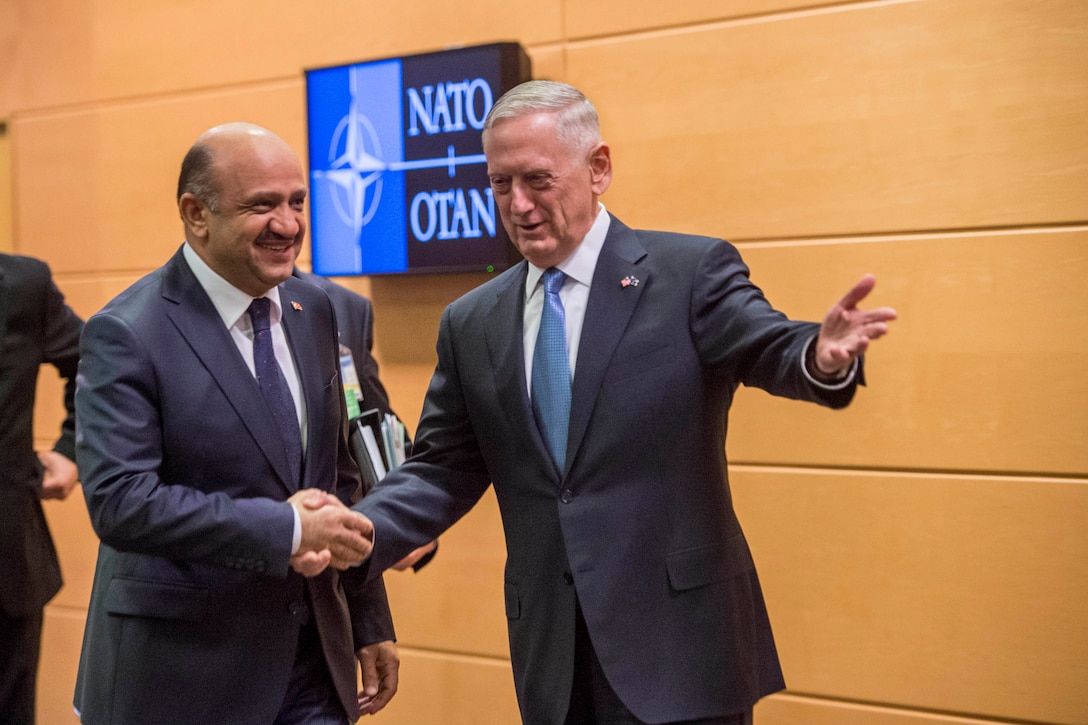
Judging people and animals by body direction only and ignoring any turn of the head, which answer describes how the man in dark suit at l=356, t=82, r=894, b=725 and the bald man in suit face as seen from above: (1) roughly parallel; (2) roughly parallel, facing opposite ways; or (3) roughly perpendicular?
roughly perpendicular

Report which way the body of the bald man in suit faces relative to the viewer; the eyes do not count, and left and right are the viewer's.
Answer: facing the viewer and to the right of the viewer

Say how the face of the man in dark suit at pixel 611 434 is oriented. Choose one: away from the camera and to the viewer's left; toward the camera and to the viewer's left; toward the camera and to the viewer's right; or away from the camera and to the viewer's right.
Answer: toward the camera and to the viewer's left

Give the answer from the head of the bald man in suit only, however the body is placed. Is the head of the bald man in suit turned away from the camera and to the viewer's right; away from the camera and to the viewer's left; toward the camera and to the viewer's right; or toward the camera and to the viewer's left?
toward the camera and to the viewer's right

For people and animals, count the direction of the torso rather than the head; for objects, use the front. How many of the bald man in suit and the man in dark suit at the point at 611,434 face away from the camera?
0

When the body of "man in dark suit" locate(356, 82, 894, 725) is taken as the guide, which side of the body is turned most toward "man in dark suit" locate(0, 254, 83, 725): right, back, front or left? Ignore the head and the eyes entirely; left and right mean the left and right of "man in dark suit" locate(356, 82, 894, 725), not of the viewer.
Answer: right

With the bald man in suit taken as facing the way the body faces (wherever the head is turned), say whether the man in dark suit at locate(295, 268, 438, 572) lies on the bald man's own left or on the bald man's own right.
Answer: on the bald man's own left

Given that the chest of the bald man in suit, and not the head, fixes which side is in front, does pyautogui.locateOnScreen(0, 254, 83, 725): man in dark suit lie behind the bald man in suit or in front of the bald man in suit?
behind

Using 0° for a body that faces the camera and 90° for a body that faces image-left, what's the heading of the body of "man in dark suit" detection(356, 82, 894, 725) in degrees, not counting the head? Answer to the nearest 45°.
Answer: approximately 45°

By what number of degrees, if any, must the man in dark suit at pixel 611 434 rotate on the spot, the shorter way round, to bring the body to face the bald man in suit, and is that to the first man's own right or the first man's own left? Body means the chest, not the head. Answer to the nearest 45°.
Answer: approximately 45° to the first man's own right
